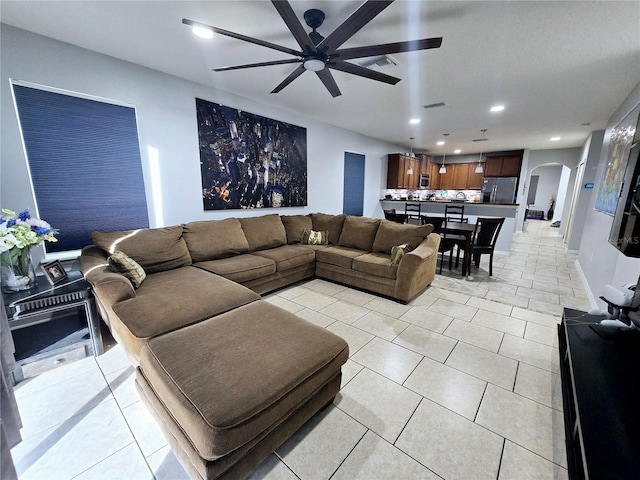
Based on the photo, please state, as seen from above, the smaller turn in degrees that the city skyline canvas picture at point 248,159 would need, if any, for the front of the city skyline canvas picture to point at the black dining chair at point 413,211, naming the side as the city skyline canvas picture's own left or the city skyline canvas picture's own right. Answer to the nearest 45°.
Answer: approximately 45° to the city skyline canvas picture's own left

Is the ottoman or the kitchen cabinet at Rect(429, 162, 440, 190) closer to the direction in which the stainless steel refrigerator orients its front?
the ottoman

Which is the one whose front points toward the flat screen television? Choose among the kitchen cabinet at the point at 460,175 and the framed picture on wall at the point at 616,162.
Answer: the kitchen cabinet

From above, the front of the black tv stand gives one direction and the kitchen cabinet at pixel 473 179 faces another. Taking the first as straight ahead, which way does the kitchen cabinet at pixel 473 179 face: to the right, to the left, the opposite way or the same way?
to the left

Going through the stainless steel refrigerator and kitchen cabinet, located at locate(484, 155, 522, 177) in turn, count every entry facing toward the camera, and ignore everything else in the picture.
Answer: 2

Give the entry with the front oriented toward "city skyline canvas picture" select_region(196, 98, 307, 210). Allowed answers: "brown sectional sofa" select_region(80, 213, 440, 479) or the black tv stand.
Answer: the black tv stand

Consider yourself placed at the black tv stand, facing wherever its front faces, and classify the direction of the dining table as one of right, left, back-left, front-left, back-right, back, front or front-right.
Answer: front-right

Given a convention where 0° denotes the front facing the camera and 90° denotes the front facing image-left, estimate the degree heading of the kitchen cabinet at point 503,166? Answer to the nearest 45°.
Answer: approximately 0°

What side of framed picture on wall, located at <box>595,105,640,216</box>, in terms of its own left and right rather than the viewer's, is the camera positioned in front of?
left

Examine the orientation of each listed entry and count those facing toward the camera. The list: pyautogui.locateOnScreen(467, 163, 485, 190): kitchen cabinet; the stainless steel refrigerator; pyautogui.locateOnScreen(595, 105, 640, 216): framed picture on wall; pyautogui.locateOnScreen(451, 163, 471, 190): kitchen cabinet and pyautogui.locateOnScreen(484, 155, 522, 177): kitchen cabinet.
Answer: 4

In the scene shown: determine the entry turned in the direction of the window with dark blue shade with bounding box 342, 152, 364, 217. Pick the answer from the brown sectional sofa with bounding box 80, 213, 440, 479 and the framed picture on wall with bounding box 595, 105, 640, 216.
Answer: the framed picture on wall
